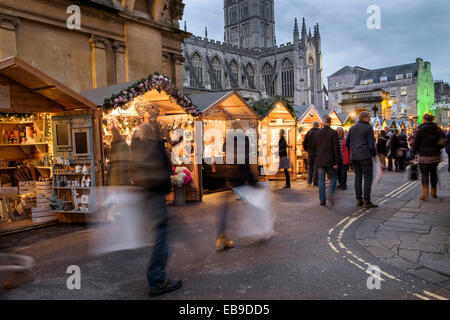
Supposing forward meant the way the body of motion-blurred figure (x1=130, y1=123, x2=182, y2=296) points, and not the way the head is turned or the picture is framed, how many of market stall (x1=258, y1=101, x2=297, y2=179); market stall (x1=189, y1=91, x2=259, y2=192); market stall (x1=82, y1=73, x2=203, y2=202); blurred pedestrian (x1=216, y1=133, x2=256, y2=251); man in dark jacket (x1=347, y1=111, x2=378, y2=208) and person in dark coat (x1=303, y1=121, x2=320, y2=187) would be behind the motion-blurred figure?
0

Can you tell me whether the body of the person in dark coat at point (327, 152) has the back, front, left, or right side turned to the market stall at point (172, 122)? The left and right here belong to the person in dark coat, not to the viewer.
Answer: left

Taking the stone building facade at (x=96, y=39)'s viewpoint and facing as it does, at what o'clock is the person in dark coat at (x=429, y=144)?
The person in dark coat is roughly at 12 o'clock from the stone building facade.

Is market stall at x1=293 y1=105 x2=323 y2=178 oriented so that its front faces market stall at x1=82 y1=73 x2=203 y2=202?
no

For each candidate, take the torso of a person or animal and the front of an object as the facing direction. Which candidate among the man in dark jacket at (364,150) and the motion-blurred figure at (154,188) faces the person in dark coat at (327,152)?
the motion-blurred figure

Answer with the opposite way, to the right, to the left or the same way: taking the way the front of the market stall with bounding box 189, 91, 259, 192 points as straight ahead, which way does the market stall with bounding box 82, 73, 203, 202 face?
the same way

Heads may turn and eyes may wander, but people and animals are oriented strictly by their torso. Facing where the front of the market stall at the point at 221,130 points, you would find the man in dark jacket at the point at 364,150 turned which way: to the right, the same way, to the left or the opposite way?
to the left

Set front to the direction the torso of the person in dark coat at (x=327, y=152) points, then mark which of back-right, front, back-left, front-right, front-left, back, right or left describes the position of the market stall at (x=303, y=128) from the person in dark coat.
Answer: front

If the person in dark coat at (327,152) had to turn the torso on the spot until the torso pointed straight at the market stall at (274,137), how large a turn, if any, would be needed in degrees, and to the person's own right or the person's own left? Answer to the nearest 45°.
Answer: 0° — they already face it

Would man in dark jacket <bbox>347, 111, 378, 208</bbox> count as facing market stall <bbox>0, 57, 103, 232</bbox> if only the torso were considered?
no

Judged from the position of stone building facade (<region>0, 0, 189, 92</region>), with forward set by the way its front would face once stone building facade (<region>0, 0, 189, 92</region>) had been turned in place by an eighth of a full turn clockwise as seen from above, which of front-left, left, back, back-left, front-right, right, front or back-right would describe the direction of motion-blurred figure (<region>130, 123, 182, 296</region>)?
front

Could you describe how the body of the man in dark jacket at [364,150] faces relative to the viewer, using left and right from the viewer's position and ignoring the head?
facing away from the viewer and to the right of the viewer

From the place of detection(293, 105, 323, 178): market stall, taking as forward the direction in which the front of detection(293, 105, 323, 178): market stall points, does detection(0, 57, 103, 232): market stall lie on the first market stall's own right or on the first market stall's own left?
on the first market stall's own right

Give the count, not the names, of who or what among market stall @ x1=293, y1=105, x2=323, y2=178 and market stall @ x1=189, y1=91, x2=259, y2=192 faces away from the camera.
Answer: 0

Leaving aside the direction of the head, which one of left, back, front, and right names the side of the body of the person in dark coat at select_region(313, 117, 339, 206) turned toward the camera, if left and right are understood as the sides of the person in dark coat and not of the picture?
back
